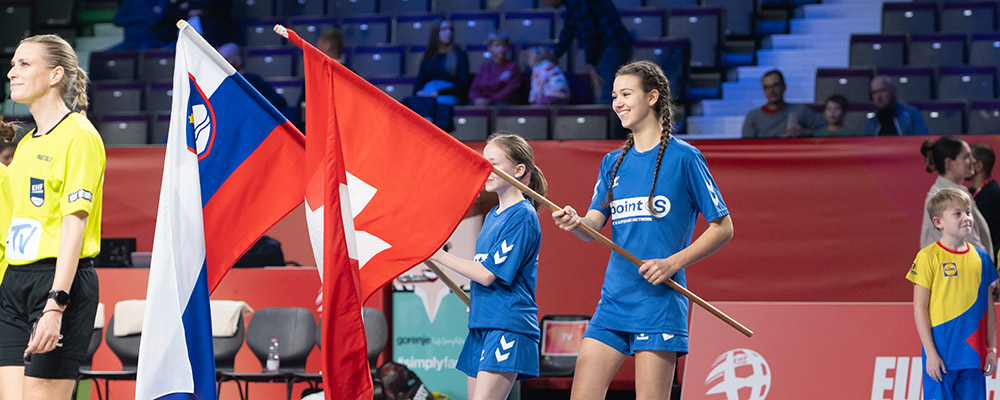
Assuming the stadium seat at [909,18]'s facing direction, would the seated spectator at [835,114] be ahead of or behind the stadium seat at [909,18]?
ahead

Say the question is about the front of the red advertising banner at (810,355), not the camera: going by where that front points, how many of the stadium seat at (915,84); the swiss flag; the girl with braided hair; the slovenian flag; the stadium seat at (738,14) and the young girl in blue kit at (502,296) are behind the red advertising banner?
2

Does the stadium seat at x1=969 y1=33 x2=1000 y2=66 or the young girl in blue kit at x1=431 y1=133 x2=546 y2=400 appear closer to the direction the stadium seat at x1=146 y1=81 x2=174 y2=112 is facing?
the young girl in blue kit

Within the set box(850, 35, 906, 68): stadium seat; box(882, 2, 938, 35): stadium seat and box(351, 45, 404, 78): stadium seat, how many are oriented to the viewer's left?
0

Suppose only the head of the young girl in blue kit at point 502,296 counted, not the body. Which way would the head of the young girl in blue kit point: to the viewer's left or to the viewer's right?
to the viewer's left

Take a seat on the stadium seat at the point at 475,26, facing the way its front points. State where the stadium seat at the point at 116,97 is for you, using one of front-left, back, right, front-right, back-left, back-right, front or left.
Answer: right

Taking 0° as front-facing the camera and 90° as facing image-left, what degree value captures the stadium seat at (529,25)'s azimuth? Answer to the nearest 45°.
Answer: approximately 0°

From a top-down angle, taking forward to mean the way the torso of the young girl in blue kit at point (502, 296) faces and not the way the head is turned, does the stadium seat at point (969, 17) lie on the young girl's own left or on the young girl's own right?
on the young girl's own right

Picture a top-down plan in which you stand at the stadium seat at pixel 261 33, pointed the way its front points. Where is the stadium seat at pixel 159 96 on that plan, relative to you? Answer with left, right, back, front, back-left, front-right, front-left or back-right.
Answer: front-right

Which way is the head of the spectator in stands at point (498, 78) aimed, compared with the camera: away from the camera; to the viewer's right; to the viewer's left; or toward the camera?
toward the camera

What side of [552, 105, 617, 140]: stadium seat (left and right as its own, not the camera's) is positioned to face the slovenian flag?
front

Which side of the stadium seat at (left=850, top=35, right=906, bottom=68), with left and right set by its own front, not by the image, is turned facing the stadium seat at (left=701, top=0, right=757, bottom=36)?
right

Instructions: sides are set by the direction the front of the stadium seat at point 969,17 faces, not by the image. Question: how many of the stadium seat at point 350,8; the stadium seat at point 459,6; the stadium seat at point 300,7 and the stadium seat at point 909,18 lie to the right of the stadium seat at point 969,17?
4

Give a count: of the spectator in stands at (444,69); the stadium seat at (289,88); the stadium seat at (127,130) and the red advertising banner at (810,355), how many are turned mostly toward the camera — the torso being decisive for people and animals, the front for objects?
4

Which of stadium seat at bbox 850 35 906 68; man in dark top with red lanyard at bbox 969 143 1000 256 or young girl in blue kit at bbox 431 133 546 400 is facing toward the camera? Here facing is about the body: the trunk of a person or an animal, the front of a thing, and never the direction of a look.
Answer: the stadium seat

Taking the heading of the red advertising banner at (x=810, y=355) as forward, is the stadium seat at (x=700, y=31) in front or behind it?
behind

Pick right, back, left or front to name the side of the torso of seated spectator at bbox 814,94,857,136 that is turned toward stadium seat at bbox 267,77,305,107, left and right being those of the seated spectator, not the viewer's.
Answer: right

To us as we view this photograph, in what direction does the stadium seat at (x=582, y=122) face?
facing the viewer

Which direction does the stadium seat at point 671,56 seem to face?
toward the camera

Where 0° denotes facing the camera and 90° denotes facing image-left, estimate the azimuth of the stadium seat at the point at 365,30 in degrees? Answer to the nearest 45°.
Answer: approximately 0°

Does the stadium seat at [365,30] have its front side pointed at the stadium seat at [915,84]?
no
